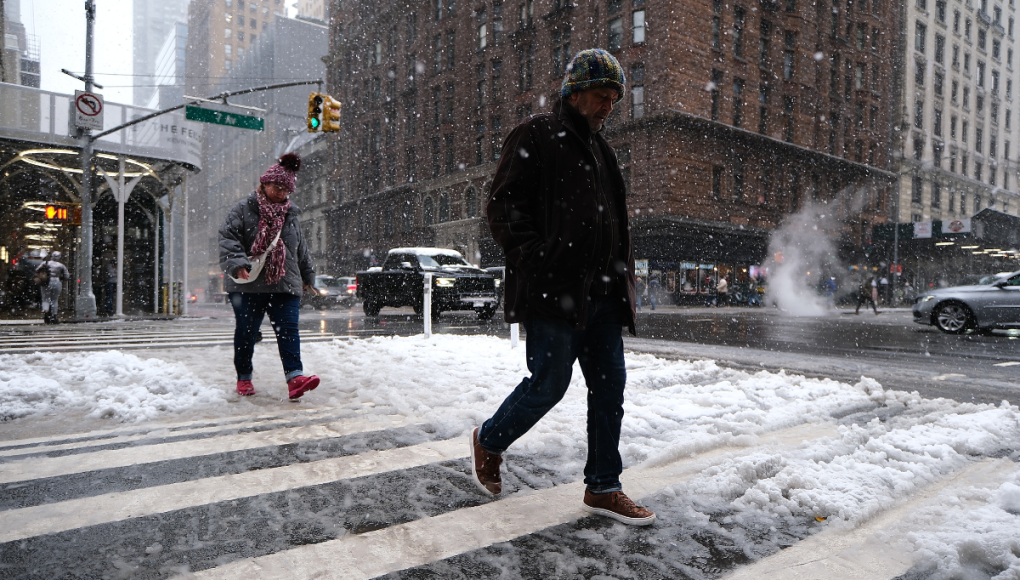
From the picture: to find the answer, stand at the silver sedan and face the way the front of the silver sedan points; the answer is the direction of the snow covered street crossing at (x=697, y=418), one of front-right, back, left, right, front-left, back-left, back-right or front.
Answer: left

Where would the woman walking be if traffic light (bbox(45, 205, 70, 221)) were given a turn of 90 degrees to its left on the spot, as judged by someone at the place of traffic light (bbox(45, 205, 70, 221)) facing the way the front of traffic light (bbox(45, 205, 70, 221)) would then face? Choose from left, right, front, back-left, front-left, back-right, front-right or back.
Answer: right

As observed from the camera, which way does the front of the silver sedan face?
facing to the left of the viewer

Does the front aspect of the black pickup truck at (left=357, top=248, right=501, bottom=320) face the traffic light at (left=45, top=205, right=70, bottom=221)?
no

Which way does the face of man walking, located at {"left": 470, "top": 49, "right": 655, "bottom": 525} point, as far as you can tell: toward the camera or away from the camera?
toward the camera

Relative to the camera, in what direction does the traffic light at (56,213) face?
facing the viewer

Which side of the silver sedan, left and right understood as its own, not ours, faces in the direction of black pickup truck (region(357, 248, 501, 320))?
front

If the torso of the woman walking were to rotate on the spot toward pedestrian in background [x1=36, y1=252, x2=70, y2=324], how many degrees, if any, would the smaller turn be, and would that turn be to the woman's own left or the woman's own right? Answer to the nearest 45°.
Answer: approximately 135° to the woman's own left

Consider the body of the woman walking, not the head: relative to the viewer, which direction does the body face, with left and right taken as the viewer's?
facing the viewer and to the right of the viewer

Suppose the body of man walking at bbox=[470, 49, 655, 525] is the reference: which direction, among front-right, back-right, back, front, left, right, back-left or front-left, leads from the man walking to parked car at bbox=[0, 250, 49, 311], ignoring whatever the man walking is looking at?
back

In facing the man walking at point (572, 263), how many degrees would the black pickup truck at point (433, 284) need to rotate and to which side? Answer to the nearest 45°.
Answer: approximately 45° to its right

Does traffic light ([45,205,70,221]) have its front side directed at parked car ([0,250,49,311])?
no

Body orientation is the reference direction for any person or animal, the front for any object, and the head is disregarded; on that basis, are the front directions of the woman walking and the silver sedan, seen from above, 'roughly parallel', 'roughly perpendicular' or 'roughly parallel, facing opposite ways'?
roughly parallel, facing opposite ways

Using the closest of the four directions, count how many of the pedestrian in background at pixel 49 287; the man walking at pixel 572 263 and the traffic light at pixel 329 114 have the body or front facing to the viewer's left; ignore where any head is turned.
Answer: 0
